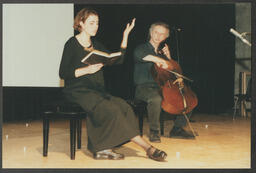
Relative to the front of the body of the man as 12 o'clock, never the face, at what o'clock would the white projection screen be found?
The white projection screen is roughly at 5 o'clock from the man.

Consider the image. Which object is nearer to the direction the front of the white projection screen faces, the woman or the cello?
the woman

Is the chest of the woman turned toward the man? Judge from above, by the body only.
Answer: no

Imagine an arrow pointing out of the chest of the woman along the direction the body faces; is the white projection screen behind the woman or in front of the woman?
behind

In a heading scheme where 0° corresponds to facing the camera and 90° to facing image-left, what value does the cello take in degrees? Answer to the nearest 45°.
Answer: approximately 315°

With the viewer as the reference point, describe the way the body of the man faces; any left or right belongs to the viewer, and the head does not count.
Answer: facing the viewer and to the right of the viewer

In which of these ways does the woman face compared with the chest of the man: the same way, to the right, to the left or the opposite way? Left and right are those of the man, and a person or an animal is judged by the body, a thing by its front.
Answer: the same way

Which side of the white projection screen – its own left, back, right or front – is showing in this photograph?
front

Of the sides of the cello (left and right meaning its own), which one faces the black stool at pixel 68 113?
right

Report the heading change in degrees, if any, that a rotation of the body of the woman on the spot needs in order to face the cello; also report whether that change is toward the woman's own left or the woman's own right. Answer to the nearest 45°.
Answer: approximately 90° to the woman's own left

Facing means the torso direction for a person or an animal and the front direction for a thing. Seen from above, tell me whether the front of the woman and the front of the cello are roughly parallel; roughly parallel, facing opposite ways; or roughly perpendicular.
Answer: roughly parallel

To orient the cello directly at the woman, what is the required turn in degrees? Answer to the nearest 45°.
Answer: approximately 90° to its right

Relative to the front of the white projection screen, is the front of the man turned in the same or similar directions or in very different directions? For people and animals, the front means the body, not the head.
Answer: same or similar directions

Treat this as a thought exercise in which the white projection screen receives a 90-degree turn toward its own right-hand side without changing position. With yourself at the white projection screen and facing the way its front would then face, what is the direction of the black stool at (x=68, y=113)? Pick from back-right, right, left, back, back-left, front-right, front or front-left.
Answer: left
